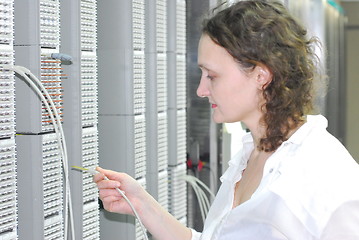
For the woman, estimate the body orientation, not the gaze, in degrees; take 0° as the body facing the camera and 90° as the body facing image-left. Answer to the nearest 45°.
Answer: approximately 90°

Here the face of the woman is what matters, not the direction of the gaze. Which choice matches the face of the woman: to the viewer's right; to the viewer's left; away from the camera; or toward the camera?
to the viewer's left
